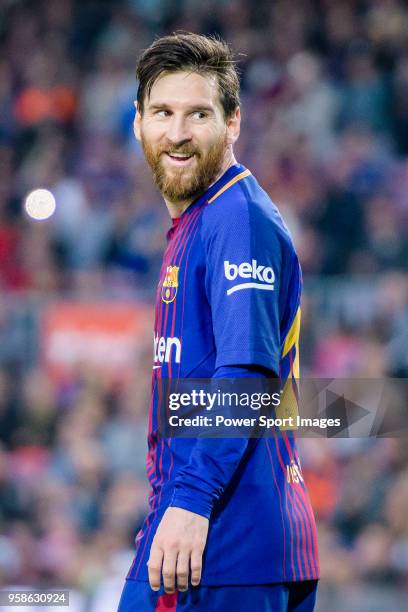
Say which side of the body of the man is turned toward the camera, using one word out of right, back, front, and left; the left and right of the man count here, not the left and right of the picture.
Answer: left
